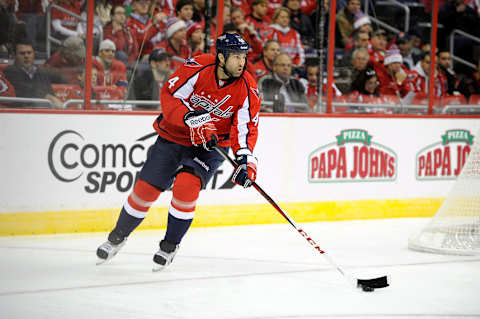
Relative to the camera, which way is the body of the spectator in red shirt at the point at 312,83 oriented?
toward the camera

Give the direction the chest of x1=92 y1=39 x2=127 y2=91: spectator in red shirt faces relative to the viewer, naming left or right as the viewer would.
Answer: facing the viewer

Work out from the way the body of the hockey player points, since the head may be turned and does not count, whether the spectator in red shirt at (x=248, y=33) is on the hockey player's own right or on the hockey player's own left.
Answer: on the hockey player's own left

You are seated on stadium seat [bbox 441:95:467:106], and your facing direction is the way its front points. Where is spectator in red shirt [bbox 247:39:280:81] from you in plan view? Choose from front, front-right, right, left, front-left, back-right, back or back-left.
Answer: front-right
